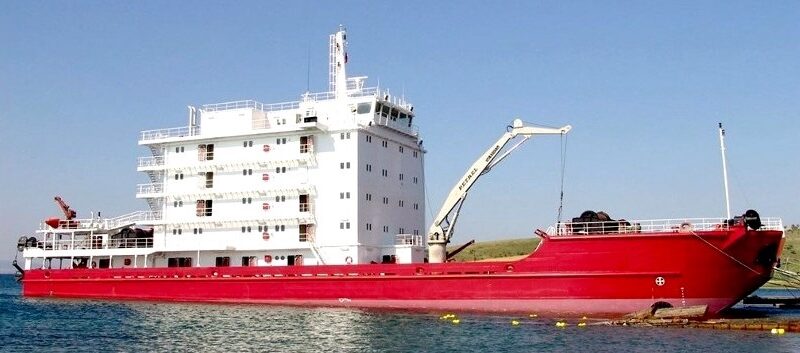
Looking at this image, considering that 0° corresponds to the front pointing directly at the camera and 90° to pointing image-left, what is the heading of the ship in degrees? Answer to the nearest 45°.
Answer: approximately 315°
